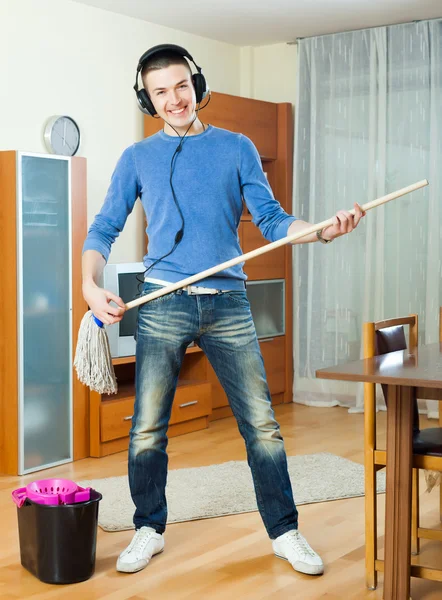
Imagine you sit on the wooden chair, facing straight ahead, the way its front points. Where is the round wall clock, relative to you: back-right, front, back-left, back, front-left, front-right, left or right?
back

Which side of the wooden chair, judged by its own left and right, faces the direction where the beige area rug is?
back

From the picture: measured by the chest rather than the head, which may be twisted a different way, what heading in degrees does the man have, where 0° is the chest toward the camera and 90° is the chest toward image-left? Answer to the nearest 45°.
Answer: approximately 0°

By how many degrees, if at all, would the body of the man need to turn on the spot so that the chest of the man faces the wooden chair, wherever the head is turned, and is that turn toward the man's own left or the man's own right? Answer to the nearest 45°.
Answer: approximately 90° to the man's own left

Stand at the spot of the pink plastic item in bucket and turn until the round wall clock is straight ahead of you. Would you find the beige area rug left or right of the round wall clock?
right

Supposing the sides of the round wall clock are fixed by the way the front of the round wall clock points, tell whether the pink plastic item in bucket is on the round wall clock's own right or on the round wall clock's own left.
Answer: on the round wall clock's own right

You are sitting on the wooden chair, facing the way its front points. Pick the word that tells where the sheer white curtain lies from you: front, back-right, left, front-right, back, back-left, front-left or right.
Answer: back-left
